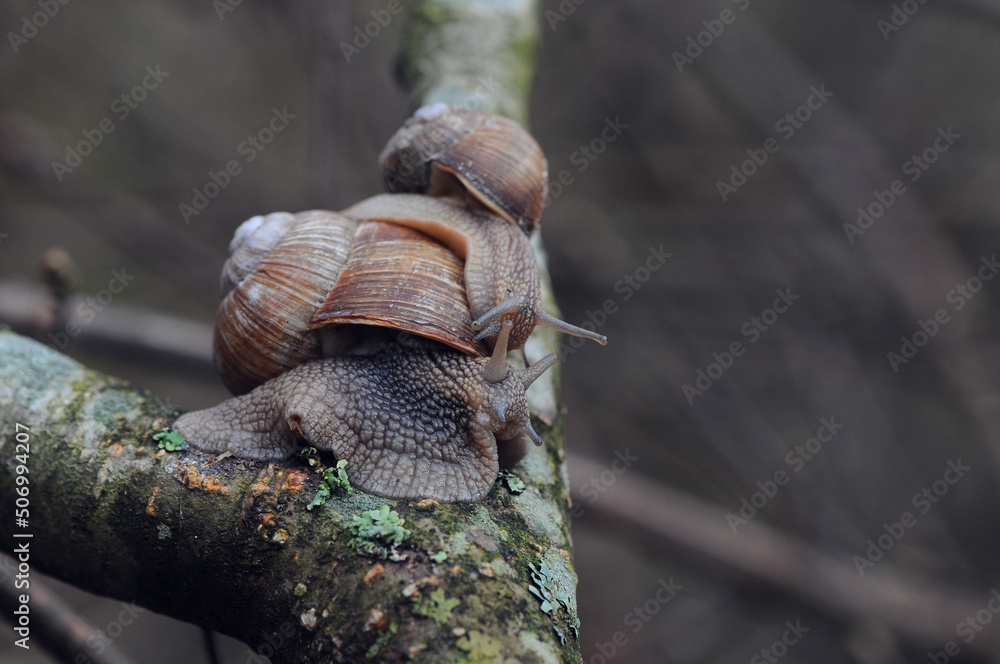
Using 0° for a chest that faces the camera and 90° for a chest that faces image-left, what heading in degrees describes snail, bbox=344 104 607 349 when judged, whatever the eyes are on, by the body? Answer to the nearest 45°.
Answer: approximately 315°
